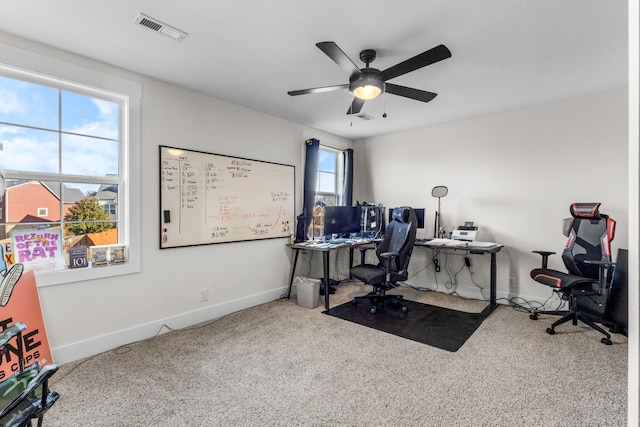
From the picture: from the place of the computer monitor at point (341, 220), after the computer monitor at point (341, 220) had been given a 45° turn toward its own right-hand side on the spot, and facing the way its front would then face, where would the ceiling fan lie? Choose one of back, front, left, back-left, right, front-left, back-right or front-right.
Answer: front

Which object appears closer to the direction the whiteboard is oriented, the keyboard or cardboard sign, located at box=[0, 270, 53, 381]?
the keyboard

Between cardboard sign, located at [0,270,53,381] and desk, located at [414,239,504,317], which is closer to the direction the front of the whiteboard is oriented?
the desk

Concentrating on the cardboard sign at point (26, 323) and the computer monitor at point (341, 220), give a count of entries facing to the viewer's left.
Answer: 0

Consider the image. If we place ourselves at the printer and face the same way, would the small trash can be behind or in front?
in front

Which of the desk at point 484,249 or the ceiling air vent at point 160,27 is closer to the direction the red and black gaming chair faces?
the ceiling air vent
